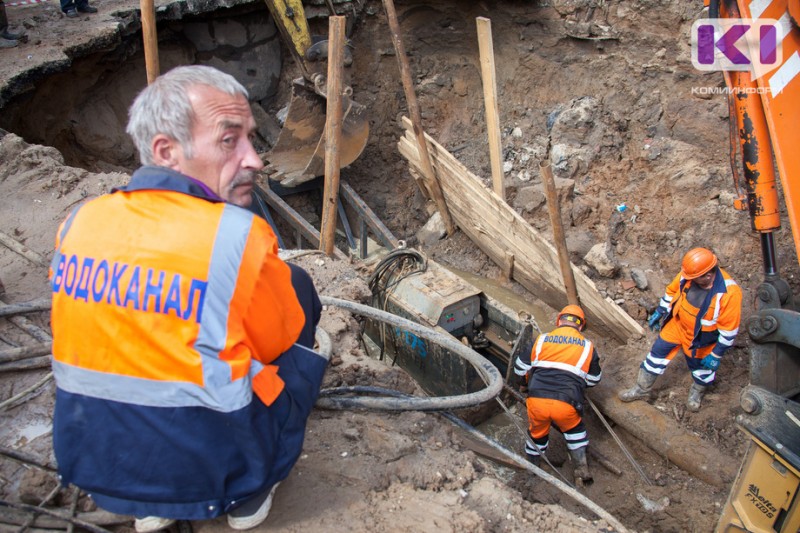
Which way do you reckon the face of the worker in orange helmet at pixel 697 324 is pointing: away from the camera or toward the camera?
toward the camera

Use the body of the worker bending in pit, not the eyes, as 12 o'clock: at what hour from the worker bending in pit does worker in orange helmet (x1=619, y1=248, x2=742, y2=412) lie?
The worker in orange helmet is roughly at 2 o'clock from the worker bending in pit.

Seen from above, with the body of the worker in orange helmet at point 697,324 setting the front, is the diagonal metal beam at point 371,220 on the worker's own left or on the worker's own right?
on the worker's own right

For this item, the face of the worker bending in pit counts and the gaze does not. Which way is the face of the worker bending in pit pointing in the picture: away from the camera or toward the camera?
away from the camera

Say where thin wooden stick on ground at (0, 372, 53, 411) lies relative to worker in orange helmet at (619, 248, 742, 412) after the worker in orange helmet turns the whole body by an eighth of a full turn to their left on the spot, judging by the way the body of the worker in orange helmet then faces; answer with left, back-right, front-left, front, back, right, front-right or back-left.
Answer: front-right

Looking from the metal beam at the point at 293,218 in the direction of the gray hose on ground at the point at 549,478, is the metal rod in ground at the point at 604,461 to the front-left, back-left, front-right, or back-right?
front-left

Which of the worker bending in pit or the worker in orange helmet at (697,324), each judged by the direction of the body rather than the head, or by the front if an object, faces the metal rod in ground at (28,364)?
the worker in orange helmet

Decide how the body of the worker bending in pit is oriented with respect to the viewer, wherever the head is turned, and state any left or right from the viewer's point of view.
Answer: facing away from the viewer

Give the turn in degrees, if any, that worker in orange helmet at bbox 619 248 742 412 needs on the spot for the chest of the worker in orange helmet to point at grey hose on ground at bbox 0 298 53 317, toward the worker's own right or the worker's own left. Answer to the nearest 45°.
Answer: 0° — they already face it
